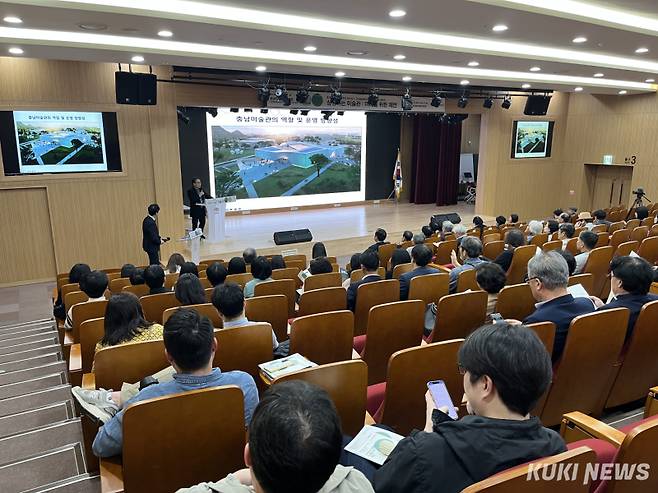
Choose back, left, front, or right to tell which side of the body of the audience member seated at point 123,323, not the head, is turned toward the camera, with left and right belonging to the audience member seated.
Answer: back

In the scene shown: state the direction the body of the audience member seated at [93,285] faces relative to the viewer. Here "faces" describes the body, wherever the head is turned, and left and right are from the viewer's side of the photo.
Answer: facing away from the viewer

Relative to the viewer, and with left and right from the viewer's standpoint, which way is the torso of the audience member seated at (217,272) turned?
facing away from the viewer

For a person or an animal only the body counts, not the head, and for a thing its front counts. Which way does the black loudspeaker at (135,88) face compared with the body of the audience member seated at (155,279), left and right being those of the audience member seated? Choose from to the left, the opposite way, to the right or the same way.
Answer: the opposite way

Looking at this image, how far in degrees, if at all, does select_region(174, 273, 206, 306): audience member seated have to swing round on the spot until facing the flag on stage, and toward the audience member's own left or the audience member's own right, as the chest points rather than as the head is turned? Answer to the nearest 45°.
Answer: approximately 45° to the audience member's own right

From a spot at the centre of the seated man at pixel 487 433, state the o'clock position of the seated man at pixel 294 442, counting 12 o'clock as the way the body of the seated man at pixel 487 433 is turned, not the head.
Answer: the seated man at pixel 294 442 is roughly at 9 o'clock from the seated man at pixel 487 433.

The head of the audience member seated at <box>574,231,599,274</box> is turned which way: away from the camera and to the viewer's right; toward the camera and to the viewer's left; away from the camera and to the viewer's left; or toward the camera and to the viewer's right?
away from the camera and to the viewer's left

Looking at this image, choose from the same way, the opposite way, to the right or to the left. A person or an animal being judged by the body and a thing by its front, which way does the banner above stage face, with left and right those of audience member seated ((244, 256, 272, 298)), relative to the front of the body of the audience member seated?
the opposite way

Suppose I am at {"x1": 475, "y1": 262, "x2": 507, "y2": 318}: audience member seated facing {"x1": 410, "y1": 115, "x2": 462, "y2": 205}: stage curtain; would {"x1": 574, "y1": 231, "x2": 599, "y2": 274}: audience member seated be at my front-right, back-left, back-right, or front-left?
front-right

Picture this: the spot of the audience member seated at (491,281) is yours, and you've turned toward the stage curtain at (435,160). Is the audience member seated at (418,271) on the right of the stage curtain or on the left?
left

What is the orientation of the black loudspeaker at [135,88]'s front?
toward the camera

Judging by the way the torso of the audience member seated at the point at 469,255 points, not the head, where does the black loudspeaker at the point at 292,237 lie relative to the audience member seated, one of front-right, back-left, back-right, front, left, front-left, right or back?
front

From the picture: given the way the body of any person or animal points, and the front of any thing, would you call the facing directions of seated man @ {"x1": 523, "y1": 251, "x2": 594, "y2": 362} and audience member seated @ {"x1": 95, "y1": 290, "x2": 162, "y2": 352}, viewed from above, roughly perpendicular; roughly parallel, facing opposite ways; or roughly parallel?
roughly parallel

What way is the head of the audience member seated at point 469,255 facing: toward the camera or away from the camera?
away from the camera

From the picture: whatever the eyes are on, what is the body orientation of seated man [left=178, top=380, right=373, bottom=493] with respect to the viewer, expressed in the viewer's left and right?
facing away from the viewer

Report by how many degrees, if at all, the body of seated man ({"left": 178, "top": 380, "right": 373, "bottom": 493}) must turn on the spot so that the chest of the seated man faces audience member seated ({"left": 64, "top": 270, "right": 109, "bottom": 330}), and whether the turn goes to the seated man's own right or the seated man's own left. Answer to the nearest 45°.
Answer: approximately 45° to the seated man's own left

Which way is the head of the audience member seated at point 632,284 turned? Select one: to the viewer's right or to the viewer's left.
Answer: to the viewer's left
